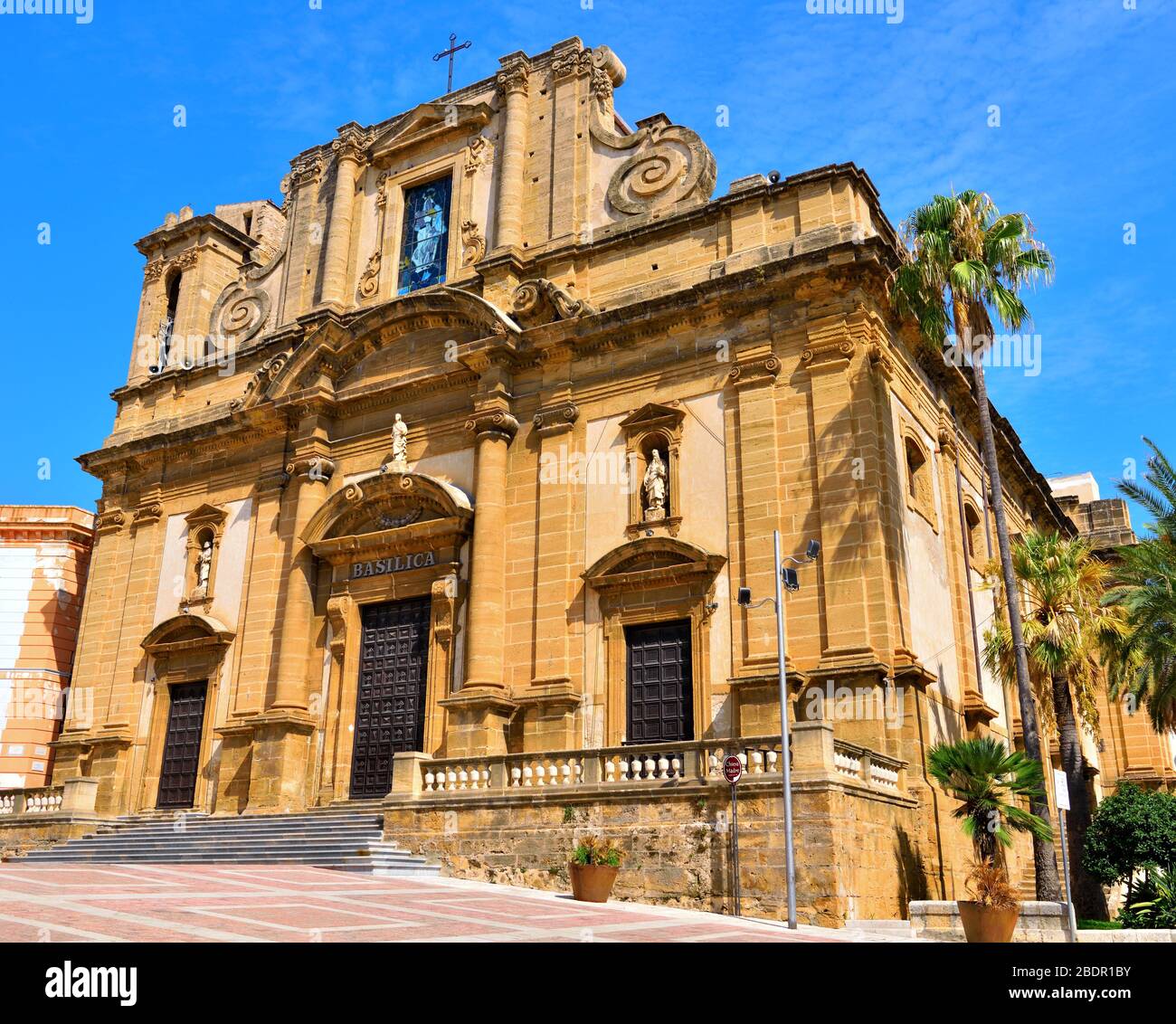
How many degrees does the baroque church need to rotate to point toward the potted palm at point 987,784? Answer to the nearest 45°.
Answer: approximately 90° to its left

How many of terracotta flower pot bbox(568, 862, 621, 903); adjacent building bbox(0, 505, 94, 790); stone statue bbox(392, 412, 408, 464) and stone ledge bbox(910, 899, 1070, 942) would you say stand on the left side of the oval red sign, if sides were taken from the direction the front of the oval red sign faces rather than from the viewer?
1

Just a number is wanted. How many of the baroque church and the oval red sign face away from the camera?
0

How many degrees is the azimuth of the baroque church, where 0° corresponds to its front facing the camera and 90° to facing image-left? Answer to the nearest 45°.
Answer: approximately 45°

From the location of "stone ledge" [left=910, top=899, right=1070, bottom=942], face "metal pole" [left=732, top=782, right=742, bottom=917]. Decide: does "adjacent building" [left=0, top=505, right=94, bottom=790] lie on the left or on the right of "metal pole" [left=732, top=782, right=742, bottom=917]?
right

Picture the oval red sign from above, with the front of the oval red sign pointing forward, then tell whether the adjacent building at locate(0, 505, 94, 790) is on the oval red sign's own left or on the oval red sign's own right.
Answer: on the oval red sign's own right

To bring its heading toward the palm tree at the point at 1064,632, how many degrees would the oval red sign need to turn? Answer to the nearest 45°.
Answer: approximately 135° to its left

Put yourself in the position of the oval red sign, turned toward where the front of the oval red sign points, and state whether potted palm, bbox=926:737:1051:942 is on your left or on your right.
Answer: on your left

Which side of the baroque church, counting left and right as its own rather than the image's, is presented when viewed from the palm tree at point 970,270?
left

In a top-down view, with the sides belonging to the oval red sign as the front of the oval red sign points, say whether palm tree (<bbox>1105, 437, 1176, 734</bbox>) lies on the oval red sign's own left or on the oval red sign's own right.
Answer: on the oval red sign's own left

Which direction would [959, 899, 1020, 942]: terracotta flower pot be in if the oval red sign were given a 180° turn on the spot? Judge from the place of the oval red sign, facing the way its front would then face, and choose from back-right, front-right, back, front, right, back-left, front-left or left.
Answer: right

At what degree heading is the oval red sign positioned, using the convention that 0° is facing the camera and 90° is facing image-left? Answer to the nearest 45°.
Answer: approximately 0°
